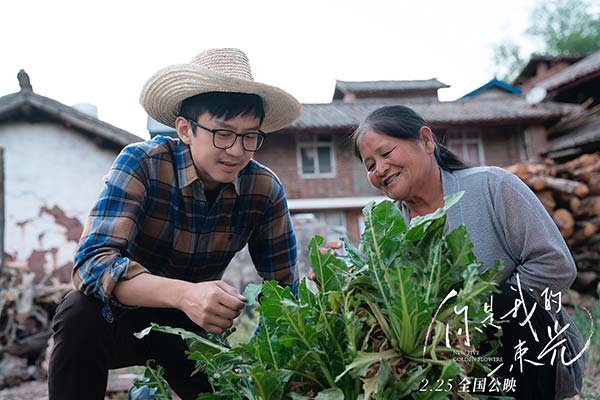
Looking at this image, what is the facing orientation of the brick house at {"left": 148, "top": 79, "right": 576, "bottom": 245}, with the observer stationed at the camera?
facing the viewer

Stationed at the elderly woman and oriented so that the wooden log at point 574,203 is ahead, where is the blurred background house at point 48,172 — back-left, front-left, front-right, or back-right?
front-left

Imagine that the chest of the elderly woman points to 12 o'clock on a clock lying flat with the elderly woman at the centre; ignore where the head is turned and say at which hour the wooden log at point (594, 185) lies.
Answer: The wooden log is roughly at 5 o'clock from the elderly woman.

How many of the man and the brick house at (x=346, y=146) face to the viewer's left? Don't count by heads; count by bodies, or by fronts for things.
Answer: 0

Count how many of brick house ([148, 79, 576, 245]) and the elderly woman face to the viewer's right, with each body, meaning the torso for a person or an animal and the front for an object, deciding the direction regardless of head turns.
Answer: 0

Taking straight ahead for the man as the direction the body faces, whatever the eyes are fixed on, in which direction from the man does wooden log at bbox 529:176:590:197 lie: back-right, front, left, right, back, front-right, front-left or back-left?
left

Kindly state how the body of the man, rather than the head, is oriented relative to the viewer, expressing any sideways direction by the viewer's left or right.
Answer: facing the viewer and to the right of the viewer

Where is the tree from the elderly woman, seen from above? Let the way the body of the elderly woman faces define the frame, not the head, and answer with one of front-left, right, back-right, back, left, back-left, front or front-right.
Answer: back-right

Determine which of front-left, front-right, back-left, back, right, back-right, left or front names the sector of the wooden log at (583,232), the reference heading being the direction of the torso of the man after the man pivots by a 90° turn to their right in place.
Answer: back

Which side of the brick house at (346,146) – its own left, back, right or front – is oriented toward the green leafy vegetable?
front

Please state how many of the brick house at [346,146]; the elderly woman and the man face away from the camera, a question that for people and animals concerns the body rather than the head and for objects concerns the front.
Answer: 0

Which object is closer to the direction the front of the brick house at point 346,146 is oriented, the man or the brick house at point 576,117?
the man

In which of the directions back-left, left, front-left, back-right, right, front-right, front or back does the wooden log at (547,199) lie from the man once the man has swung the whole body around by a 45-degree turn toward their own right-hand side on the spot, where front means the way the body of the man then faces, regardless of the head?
back-left

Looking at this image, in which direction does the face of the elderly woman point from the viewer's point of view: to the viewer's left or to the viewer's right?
to the viewer's left

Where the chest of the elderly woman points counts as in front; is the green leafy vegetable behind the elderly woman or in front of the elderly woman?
in front

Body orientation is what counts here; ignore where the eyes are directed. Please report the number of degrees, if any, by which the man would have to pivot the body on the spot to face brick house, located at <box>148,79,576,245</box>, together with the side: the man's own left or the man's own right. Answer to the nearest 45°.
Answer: approximately 135° to the man's own left

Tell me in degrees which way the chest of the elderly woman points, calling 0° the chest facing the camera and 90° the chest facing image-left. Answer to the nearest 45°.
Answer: approximately 45°

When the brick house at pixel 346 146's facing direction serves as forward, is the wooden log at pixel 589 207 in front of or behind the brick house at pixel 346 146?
in front

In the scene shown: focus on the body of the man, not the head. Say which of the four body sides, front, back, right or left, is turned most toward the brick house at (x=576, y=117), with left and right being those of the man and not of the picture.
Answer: left
